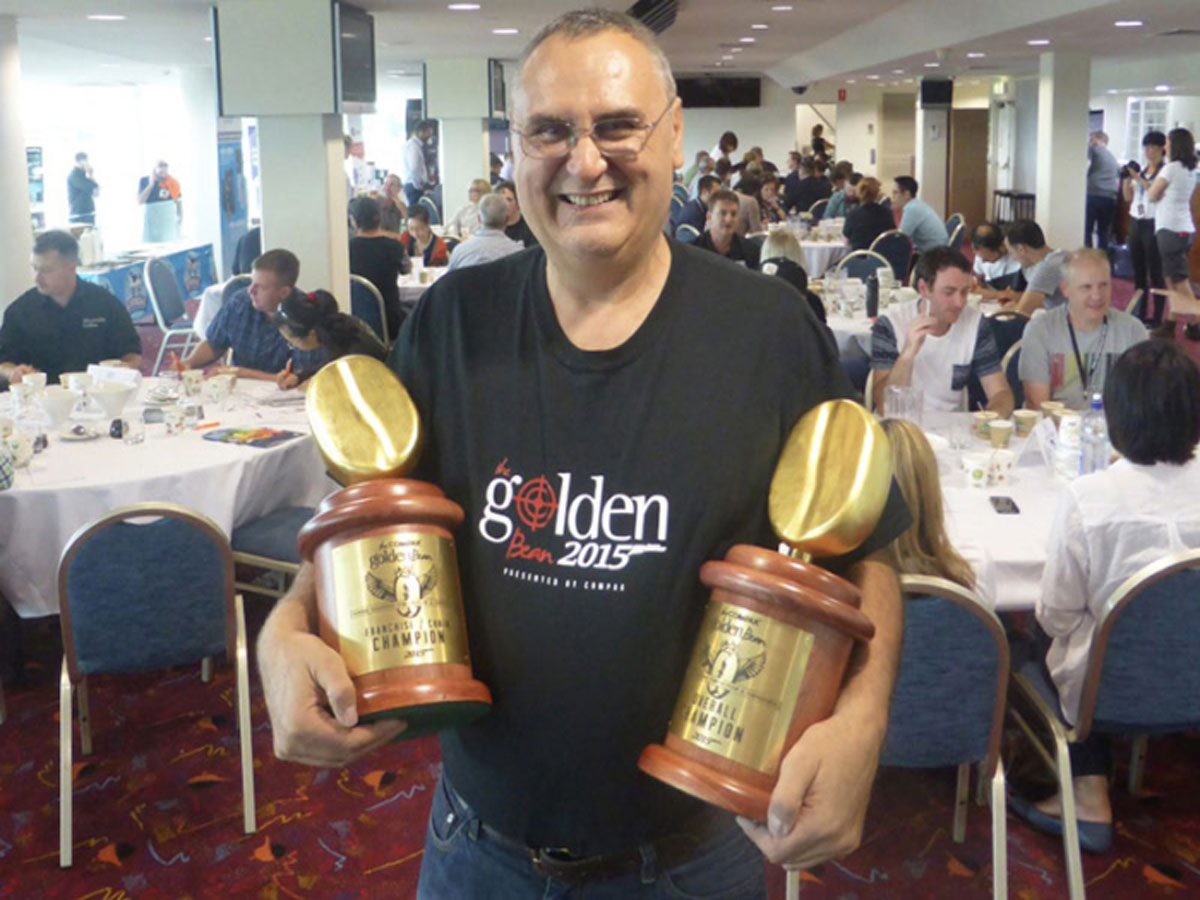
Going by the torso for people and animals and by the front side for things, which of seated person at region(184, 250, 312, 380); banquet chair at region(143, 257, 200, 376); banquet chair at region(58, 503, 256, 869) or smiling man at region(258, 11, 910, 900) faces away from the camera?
banquet chair at region(58, 503, 256, 869)

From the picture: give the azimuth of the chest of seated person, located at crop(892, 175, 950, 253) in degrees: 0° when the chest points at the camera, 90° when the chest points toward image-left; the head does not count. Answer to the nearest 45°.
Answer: approximately 90°

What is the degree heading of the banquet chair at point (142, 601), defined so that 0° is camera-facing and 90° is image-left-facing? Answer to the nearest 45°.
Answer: approximately 180°

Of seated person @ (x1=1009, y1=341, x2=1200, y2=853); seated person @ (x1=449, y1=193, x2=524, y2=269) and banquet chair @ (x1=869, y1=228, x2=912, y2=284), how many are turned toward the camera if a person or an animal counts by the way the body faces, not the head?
0

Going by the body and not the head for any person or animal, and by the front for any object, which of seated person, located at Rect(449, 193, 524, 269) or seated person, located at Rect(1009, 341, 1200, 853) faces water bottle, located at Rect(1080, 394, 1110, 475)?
seated person, located at Rect(1009, 341, 1200, 853)

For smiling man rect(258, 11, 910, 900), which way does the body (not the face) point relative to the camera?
toward the camera

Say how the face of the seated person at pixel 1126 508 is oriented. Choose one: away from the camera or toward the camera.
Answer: away from the camera

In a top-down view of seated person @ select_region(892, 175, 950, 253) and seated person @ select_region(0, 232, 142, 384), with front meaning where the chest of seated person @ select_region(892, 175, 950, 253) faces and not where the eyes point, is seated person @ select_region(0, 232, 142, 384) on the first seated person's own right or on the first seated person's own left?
on the first seated person's own left

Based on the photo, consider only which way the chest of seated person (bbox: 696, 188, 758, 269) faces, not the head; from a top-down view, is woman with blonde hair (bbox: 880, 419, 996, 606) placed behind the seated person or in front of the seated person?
in front

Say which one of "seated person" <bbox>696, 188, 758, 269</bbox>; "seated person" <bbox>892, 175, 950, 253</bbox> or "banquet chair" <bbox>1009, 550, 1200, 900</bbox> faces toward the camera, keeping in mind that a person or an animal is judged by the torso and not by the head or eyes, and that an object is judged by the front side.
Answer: "seated person" <bbox>696, 188, 758, 269</bbox>

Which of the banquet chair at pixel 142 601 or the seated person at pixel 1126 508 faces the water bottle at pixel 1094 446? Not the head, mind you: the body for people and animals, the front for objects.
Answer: the seated person

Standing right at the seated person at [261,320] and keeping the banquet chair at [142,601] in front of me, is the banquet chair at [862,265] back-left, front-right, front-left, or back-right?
back-left

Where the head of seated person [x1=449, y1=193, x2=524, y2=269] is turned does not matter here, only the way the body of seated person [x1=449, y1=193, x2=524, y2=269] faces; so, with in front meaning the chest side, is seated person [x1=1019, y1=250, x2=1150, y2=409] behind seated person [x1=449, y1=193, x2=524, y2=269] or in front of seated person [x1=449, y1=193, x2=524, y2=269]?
behind

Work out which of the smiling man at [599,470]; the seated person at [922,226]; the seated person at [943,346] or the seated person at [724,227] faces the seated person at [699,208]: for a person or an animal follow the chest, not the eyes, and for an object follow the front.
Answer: the seated person at [922,226]

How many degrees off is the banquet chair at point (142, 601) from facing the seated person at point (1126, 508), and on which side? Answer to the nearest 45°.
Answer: approximately 135° to its right

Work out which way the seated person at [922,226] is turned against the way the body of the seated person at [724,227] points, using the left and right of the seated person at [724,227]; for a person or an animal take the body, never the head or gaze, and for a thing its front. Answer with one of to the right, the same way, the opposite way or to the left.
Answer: to the right

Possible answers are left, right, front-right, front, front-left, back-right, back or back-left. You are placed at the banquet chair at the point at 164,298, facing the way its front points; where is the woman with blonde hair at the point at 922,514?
front-right
